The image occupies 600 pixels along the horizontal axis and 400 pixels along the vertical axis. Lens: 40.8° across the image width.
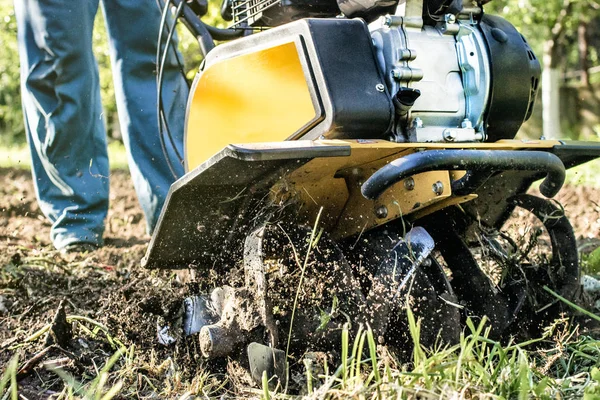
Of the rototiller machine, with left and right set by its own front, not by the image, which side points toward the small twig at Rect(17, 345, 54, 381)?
right

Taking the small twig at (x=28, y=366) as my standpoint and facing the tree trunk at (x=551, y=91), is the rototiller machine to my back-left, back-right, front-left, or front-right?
front-right

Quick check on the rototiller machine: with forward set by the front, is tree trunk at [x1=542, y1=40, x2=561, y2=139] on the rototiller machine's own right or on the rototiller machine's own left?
on the rototiller machine's own left

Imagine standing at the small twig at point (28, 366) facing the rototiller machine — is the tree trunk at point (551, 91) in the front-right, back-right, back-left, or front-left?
front-left

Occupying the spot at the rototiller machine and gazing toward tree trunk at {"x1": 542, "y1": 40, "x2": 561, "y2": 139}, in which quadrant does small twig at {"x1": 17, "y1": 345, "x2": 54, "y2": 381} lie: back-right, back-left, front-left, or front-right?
back-left

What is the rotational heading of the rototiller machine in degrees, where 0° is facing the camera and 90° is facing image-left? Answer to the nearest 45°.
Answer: approximately 315°
